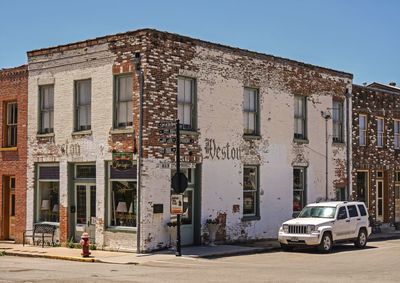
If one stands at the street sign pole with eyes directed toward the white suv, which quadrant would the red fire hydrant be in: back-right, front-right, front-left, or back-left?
back-left

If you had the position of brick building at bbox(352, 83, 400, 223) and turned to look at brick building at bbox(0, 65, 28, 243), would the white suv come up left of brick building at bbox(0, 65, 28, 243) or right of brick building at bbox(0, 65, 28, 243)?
left

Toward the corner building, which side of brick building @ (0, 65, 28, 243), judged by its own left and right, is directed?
left

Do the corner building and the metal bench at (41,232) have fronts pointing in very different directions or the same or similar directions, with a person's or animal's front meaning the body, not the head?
same or similar directions

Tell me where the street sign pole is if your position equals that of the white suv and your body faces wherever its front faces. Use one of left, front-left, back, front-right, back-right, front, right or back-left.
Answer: front

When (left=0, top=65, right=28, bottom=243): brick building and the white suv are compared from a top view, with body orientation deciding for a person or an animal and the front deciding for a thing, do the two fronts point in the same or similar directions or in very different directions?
same or similar directions

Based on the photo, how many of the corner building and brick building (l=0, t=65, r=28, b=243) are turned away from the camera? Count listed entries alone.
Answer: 0

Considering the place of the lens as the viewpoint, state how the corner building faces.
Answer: facing the viewer and to the left of the viewer

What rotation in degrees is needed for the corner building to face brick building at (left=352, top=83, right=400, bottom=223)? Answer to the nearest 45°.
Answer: approximately 180°

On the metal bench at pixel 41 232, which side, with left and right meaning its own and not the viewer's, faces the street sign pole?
left
